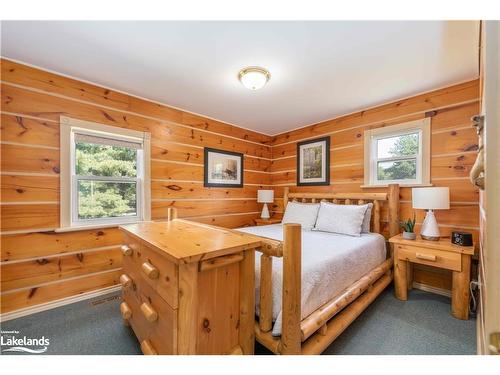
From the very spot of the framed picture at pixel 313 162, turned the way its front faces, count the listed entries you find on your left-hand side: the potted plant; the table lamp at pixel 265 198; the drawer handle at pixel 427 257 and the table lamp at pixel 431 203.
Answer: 3

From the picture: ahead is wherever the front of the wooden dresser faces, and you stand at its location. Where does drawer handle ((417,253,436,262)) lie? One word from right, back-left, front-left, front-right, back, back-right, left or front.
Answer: back-left

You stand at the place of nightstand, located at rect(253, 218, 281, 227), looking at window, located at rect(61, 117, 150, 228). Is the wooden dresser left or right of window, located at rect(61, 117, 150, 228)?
left

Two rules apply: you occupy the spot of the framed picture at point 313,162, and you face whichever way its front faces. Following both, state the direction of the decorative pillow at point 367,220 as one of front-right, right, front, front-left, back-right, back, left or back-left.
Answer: left

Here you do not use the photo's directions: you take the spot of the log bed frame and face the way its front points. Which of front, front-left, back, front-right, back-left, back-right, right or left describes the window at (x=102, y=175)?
front-right

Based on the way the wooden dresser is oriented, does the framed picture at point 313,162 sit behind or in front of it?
behind

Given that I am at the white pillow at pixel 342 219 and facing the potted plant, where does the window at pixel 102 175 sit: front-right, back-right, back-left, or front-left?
back-right

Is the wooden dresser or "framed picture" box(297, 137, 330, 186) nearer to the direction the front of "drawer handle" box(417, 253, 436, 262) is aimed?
the wooden dresser

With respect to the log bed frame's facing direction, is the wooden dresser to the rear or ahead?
ahead

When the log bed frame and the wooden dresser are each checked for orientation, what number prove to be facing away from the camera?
0

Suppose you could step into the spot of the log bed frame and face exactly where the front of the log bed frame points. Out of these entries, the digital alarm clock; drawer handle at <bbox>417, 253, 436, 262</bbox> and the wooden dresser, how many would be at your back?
2
